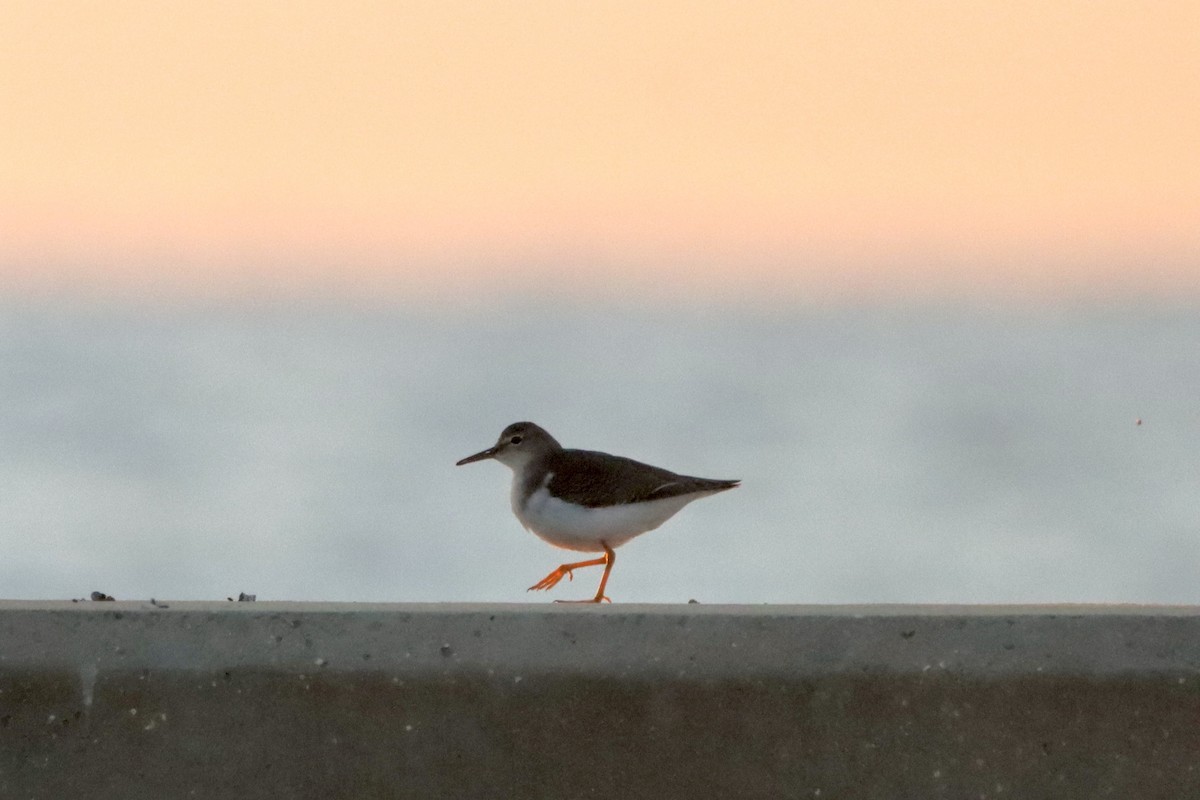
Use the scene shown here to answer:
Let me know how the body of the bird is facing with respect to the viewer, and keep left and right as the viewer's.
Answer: facing to the left of the viewer
